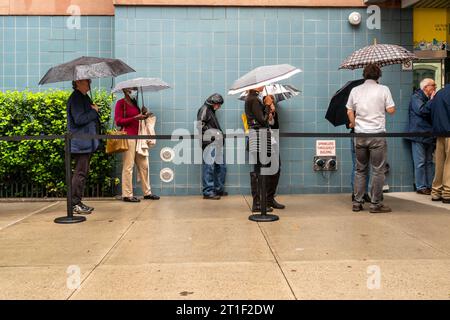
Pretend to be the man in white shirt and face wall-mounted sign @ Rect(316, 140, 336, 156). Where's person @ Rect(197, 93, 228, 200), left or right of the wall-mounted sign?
left

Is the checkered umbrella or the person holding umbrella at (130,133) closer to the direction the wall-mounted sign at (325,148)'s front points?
the checkered umbrella

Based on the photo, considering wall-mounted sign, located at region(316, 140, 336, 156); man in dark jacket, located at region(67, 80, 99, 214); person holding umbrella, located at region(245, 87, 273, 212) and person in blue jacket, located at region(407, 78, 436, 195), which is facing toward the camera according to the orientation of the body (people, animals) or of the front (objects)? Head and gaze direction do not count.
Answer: the wall-mounted sign

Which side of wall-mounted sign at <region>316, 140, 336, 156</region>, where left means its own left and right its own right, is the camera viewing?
front

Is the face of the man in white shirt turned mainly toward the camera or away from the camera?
away from the camera

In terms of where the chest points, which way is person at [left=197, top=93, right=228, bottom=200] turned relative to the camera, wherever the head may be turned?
to the viewer's right
